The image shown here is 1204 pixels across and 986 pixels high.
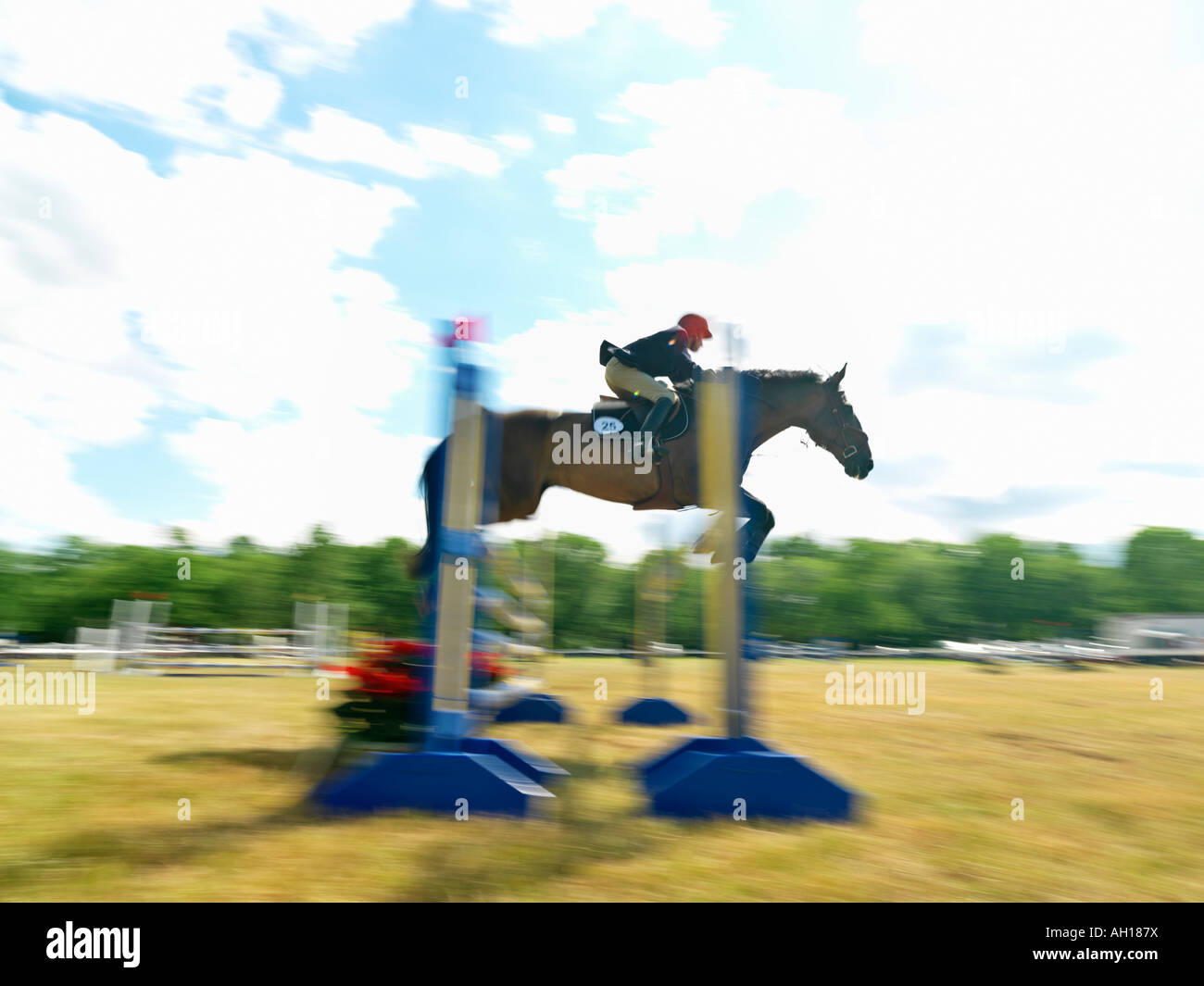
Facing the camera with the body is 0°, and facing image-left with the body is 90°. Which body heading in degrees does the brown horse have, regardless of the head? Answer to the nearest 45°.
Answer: approximately 270°

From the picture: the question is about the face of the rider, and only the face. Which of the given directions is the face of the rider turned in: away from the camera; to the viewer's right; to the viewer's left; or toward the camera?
to the viewer's right

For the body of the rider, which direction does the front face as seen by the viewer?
to the viewer's right
